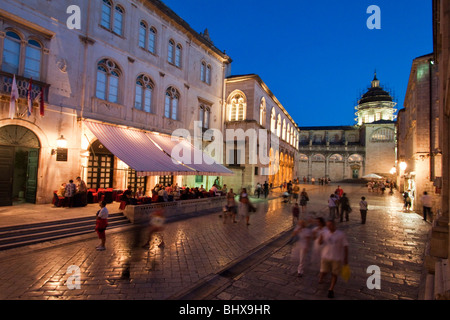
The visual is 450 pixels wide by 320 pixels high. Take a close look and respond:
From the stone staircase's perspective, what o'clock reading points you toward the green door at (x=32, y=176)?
The green door is roughly at 7 o'clock from the stone staircase.

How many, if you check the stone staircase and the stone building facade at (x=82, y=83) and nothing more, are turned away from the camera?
0

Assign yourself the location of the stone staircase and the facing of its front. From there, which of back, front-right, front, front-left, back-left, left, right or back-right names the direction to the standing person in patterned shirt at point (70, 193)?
back-left

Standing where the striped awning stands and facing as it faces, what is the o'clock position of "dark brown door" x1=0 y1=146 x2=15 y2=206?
The dark brown door is roughly at 4 o'clock from the striped awning.

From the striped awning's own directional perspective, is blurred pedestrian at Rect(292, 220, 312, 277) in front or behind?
in front

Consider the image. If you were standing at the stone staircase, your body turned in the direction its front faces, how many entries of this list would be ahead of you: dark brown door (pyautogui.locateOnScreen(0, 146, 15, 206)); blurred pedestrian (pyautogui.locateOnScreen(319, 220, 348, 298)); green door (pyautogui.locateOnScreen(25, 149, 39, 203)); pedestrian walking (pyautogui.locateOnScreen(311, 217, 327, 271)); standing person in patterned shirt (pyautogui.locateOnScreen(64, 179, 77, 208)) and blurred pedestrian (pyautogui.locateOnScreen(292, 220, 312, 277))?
3

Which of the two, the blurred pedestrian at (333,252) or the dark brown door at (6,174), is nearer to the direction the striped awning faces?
the blurred pedestrian

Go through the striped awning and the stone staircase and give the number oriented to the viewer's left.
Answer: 0

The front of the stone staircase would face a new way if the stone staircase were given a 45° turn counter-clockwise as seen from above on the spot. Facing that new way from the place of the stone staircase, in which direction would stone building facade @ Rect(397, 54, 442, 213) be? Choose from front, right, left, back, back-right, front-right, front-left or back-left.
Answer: front

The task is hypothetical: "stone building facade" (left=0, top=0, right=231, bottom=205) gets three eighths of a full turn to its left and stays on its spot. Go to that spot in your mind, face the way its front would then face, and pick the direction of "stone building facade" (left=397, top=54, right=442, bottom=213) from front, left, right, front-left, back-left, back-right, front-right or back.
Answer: right

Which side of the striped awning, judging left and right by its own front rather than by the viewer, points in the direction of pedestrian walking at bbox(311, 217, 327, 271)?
front

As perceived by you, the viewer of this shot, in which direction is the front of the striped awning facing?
facing the viewer and to the right of the viewer
